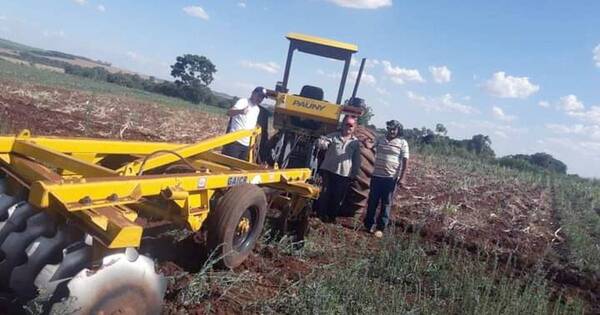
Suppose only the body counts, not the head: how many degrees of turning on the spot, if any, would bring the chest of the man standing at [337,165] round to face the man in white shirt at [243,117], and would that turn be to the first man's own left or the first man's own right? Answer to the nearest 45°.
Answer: approximately 90° to the first man's own right

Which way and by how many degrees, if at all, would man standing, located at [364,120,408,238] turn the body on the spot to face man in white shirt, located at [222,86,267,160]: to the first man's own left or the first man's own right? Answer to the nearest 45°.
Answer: approximately 90° to the first man's own right

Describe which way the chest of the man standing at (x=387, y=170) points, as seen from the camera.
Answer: toward the camera

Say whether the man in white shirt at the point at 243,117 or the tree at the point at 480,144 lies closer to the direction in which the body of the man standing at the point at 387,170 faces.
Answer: the man in white shirt

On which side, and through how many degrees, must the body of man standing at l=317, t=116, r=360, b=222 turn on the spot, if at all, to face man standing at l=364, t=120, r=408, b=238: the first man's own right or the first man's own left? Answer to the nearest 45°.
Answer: approximately 90° to the first man's own left

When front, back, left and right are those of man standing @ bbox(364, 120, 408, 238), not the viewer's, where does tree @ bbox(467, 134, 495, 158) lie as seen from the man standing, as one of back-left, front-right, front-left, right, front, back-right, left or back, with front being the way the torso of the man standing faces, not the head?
back

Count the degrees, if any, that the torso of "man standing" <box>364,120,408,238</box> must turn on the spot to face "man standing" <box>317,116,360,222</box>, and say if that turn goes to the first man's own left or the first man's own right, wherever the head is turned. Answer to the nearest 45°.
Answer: approximately 90° to the first man's own right

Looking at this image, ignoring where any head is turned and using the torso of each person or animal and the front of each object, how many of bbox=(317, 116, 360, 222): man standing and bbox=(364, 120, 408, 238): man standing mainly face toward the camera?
2
